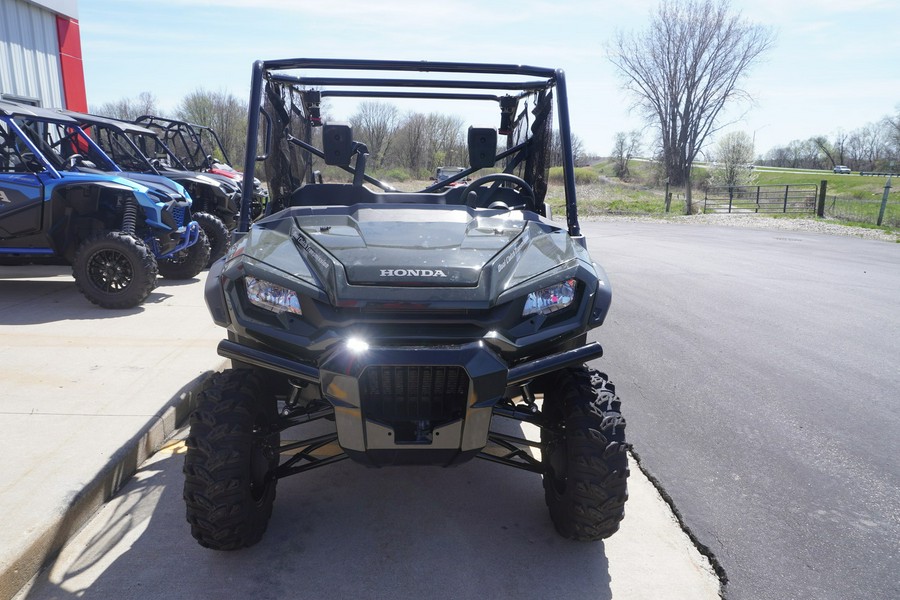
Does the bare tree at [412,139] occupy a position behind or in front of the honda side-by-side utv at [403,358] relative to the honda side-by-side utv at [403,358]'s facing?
behind

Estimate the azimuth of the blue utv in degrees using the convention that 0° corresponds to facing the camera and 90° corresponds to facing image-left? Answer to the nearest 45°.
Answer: approximately 315°

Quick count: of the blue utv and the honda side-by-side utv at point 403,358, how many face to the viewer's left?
0

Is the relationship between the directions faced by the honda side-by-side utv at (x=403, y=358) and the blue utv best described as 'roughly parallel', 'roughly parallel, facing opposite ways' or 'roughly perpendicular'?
roughly perpendicular

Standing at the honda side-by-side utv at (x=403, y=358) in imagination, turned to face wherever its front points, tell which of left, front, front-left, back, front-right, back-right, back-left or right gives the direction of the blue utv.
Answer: back-right

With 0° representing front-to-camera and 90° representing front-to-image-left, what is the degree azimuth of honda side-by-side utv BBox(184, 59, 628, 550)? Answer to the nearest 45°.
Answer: approximately 0°

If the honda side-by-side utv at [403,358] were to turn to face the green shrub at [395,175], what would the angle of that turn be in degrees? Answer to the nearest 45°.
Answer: approximately 180°
